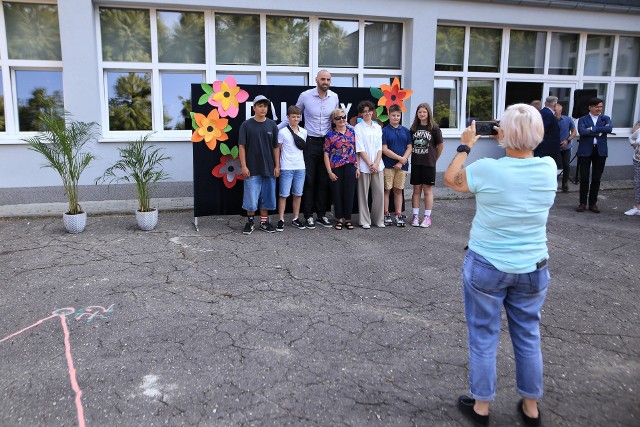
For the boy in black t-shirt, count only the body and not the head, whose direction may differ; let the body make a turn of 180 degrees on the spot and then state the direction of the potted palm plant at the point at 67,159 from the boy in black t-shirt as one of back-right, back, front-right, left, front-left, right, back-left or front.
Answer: left

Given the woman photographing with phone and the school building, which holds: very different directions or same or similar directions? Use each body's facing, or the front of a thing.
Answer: very different directions

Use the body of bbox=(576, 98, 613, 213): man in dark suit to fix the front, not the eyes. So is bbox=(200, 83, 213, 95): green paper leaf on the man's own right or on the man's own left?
on the man's own right

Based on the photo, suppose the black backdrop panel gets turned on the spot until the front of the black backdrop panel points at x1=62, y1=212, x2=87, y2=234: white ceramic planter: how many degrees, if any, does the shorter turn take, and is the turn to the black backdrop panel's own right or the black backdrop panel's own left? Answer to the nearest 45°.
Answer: approximately 90° to the black backdrop panel's own right

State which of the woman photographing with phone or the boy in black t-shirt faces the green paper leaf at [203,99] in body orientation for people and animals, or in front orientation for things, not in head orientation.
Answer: the woman photographing with phone

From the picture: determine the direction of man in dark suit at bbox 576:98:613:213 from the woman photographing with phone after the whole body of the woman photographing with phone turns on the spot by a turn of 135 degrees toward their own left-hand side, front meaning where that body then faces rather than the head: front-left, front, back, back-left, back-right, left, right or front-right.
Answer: back

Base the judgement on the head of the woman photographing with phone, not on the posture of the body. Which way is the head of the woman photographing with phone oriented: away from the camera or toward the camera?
away from the camera

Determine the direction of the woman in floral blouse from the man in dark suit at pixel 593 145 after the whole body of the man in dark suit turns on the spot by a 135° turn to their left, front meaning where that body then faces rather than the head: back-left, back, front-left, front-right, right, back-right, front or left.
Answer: back

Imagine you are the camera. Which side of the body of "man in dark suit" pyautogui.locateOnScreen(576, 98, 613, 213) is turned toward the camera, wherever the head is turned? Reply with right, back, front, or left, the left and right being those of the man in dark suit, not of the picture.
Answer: front

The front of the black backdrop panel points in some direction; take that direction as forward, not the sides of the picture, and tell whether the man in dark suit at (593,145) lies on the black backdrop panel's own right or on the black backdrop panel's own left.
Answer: on the black backdrop panel's own left

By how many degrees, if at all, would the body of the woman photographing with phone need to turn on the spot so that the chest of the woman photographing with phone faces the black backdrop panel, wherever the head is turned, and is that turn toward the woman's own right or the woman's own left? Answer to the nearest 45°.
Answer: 0° — they already face it

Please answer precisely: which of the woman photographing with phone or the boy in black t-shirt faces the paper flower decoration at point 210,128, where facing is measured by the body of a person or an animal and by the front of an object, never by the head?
the woman photographing with phone

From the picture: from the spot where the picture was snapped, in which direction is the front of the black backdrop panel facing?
facing the viewer

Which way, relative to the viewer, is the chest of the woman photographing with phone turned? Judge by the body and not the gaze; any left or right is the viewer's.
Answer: facing away from the viewer and to the left of the viewer

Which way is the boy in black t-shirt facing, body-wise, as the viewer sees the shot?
toward the camera

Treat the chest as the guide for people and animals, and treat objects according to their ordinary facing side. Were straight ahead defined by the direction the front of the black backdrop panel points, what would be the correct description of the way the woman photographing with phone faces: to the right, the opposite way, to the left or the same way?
the opposite way

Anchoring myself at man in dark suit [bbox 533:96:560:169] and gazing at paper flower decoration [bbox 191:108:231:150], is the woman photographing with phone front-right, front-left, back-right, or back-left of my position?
front-left

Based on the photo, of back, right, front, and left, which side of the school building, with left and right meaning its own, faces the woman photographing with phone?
front

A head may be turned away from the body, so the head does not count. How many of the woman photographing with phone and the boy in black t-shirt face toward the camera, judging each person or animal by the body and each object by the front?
1

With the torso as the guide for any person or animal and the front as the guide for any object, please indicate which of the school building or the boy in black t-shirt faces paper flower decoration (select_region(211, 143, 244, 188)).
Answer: the school building

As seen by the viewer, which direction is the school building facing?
toward the camera
